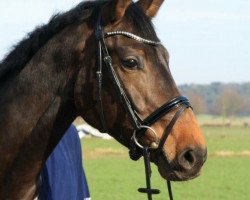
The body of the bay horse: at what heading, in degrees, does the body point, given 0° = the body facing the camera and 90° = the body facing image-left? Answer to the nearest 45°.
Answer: approximately 270°
